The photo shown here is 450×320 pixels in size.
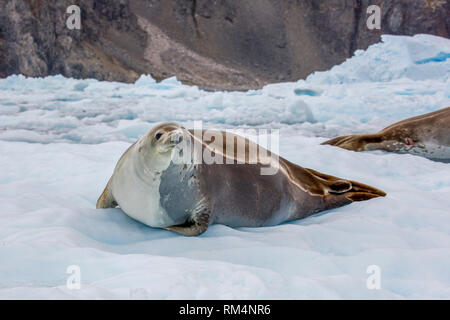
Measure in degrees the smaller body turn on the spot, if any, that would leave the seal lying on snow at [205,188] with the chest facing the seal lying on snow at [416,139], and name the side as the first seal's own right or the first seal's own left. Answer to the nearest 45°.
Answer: approximately 180°

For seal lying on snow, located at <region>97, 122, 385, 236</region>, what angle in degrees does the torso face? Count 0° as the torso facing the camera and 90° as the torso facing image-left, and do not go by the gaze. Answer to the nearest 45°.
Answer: approximately 45°
